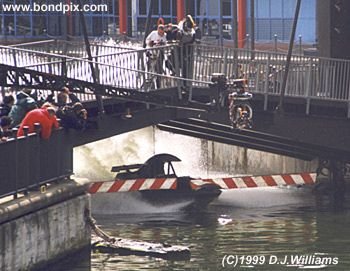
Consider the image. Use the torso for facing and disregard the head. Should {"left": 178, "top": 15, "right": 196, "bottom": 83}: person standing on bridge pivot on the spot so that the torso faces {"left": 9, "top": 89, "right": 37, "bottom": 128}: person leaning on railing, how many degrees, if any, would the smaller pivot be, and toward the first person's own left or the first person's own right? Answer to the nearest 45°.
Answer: approximately 45° to the first person's own right

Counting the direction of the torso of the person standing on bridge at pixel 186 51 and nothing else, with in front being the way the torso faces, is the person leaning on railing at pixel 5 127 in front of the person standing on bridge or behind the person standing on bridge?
in front

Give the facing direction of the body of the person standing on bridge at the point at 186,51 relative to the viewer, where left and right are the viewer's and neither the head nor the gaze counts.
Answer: facing the viewer

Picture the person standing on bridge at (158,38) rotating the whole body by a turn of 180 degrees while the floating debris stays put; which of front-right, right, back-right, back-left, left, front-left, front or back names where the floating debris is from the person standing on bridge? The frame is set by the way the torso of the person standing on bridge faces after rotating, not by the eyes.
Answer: back-left

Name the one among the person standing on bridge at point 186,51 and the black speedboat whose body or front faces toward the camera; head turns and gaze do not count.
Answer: the person standing on bridge

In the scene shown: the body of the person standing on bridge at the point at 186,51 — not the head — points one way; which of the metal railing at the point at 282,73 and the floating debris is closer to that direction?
the floating debris
